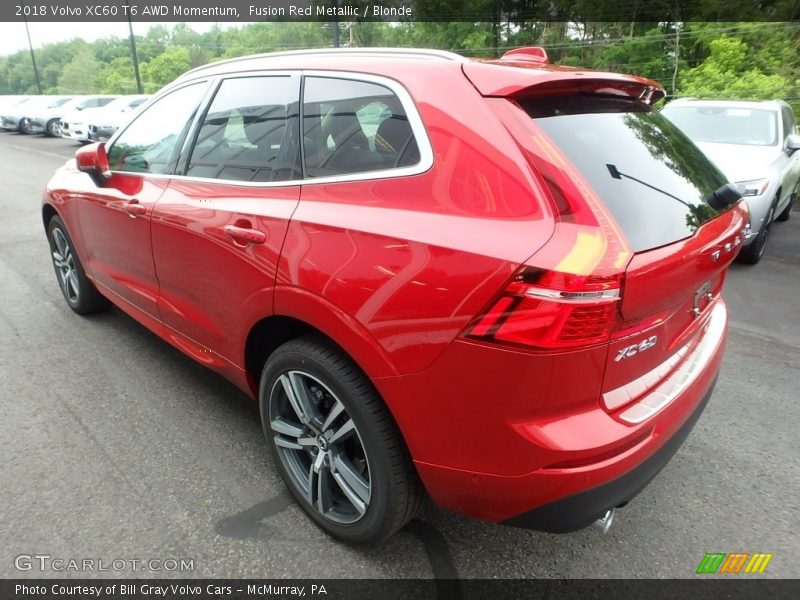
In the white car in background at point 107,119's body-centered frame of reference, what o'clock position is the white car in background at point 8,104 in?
the white car in background at point 8,104 is roughly at 4 o'clock from the white car in background at point 107,119.

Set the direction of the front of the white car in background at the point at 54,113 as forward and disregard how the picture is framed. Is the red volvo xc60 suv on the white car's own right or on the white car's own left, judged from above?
on the white car's own left

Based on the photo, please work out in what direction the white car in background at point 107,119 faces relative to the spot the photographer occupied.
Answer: facing the viewer and to the left of the viewer

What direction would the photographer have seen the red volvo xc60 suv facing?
facing away from the viewer and to the left of the viewer

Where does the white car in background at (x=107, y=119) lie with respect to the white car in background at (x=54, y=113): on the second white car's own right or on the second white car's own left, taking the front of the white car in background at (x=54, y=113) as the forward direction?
on the second white car's own left

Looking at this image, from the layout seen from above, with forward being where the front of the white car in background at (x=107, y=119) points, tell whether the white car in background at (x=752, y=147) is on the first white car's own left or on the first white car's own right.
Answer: on the first white car's own left

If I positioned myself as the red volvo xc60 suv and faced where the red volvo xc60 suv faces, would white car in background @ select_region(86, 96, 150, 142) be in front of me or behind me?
in front

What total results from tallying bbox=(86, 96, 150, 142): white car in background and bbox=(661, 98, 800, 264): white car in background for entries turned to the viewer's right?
0

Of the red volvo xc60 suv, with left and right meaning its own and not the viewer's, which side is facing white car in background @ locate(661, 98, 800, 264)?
right

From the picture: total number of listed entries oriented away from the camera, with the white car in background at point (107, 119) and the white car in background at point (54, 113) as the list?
0

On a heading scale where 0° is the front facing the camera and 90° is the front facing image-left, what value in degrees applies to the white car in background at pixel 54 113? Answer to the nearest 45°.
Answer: approximately 45°

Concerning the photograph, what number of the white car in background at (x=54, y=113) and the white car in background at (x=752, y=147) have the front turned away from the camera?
0
